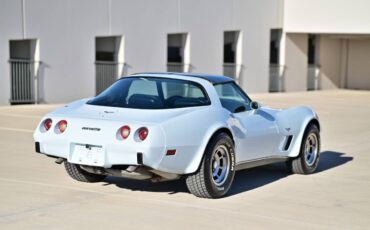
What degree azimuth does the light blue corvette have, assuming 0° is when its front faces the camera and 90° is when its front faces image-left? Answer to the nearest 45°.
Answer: approximately 225°
